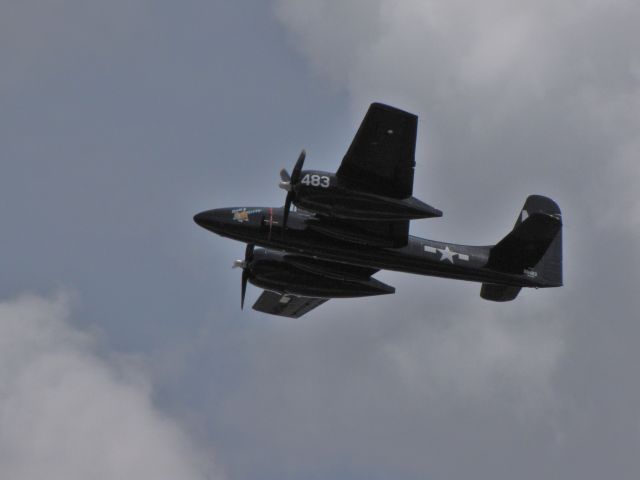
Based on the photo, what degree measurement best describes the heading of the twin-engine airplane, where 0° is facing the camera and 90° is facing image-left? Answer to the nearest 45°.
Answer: approximately 90°
